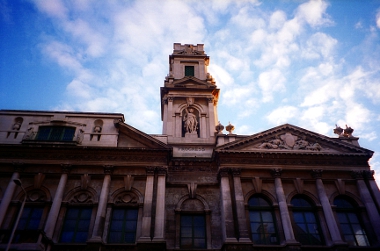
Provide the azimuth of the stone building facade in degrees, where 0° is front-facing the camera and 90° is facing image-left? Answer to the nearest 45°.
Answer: approximately 0°
